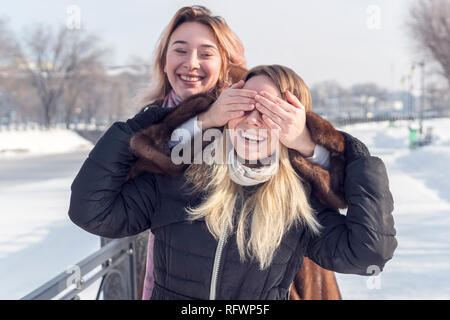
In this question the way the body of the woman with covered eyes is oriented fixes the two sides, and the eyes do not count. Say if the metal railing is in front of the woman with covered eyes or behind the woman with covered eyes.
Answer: behind

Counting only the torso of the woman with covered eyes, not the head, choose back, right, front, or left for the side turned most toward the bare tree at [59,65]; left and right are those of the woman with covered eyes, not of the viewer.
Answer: back

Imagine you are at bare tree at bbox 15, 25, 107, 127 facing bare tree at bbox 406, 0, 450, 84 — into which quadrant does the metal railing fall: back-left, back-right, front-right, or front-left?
front-right

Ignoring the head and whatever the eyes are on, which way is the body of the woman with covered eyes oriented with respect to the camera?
toward the camera

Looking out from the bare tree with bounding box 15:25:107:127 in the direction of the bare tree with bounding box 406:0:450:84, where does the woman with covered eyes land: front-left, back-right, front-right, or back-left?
front-right

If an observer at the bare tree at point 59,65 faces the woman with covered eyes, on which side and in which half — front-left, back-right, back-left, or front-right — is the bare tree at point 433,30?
front-left
